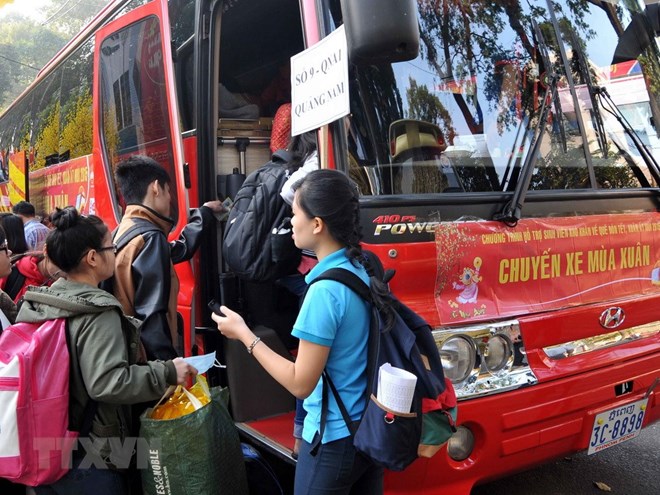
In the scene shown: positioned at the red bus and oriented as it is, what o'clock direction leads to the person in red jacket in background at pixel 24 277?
The person in red jacket in background is roughly at 5 o'clock from the red bus.

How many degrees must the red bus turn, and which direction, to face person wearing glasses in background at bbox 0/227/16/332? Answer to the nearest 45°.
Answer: approximately 135° to its right

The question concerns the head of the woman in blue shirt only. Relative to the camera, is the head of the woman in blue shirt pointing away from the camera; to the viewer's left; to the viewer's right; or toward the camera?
to the viewer's left

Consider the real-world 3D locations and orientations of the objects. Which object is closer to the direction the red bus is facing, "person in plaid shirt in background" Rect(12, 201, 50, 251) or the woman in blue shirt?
the woman in blue shirt

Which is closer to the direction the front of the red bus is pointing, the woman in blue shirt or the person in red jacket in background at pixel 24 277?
the woman in blue shirt

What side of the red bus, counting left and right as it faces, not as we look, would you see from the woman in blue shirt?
right

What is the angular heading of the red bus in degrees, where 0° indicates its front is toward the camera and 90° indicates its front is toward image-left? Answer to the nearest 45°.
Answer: approximately 315°
